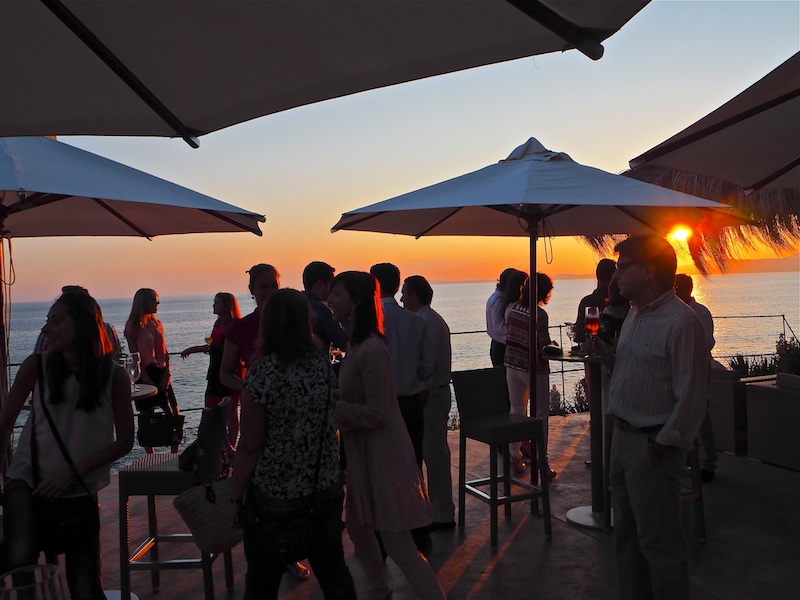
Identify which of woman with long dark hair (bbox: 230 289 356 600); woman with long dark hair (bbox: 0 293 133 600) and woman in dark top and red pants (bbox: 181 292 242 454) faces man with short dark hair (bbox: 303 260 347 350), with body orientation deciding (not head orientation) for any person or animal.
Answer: woman with long dark hair (bbox: 230 289 356 600)

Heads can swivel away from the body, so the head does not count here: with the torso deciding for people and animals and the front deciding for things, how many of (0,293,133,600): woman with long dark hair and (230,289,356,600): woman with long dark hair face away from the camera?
1

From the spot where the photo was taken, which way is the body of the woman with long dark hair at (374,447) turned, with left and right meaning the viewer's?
facing to the left of the viewer

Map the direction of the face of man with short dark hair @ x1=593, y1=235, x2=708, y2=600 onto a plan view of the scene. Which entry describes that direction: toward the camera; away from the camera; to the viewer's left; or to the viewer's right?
to the viewer's left

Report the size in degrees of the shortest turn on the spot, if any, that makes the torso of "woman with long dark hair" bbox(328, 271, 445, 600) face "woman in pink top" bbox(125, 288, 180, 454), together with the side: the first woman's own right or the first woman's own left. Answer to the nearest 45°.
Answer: approximately 45° to the first woman's own right

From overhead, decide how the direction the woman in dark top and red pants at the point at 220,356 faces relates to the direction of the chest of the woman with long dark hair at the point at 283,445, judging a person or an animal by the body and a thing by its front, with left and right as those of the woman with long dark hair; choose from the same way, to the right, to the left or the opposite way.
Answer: to the left

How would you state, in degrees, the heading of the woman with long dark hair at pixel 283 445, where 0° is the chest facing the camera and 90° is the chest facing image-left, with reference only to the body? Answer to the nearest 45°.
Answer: approximately 180°

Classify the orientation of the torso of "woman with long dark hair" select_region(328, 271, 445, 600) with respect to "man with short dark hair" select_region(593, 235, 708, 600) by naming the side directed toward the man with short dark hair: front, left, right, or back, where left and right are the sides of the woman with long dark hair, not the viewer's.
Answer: back

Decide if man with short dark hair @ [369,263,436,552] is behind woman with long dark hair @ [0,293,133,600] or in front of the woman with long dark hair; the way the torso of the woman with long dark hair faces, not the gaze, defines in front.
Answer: behind

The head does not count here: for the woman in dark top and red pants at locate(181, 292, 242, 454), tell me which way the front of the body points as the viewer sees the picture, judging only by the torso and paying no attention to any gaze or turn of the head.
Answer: to the viewer's left
